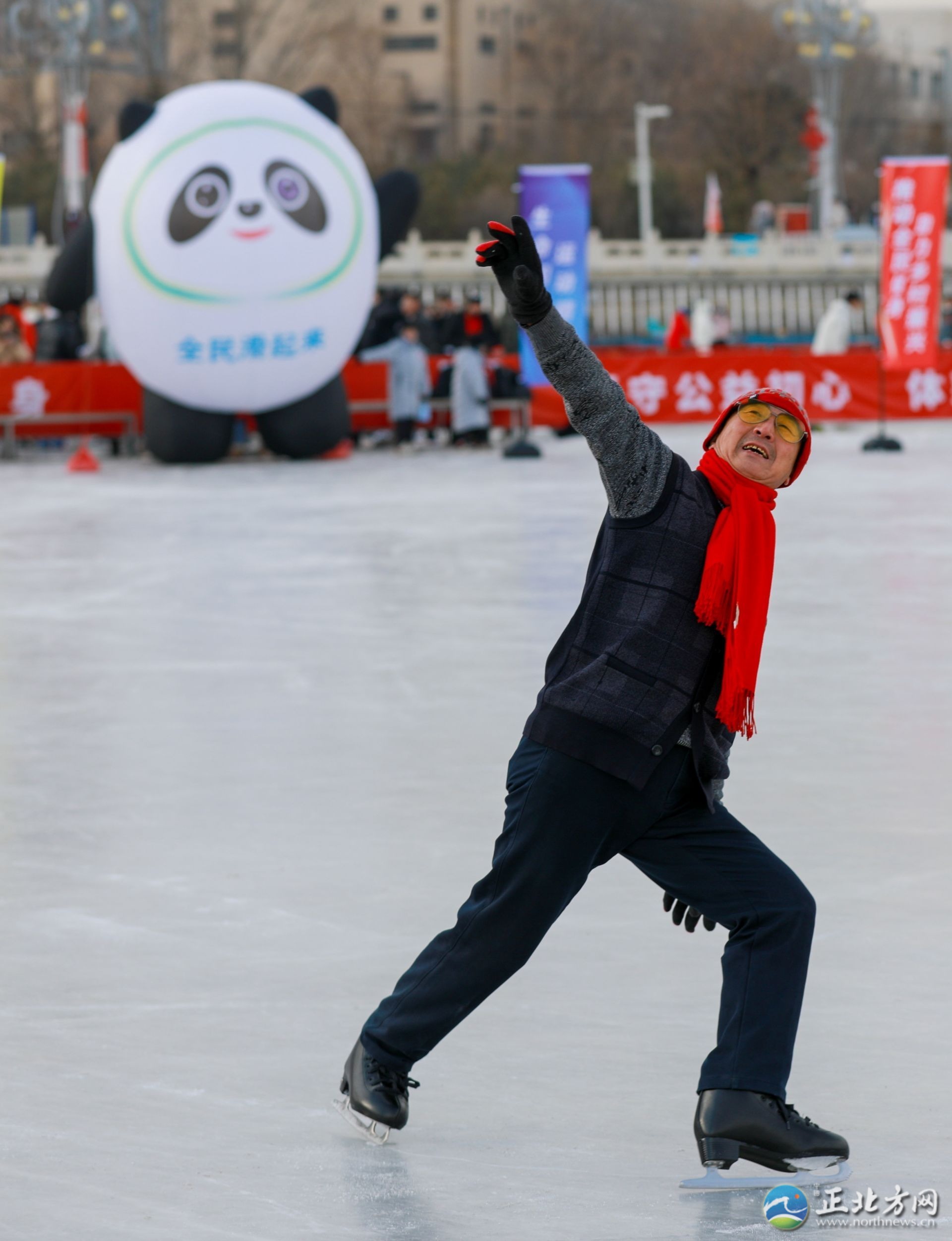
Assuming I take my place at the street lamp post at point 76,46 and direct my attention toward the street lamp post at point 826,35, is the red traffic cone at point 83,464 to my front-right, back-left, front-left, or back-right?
back-right

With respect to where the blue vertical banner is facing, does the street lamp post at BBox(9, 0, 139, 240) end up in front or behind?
behind

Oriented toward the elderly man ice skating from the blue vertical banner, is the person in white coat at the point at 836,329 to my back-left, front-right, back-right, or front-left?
back-left

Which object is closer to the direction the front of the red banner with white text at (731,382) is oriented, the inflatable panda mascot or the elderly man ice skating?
the elderly man ice skating

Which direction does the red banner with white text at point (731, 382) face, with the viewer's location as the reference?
facing the viewer

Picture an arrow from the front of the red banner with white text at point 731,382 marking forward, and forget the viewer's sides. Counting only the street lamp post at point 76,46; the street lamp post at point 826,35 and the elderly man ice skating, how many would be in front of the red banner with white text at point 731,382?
1

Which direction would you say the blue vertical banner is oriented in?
toward the camera

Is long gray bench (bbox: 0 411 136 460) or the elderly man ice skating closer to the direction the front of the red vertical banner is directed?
the elderly man ice skating

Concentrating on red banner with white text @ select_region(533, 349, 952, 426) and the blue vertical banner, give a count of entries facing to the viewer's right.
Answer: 0
